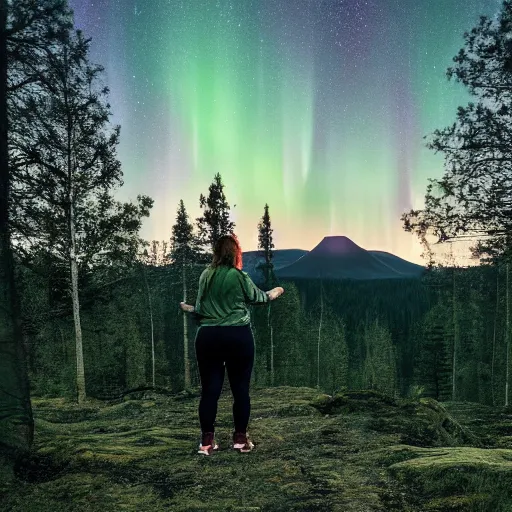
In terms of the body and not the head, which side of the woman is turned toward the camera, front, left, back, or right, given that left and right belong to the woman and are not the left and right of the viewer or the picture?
back

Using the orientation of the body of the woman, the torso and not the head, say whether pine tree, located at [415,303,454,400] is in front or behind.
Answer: in front

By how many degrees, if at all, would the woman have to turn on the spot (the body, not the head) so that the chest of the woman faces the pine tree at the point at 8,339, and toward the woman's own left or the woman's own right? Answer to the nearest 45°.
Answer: approximately 90° to the woman's own left

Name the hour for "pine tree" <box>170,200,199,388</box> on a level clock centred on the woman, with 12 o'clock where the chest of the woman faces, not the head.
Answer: The pine tree is roughly at 12 o'clock from the woman.

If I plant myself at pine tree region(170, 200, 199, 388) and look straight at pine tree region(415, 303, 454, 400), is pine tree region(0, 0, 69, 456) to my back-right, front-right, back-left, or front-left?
back-right

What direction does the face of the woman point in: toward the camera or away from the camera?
away from the camera

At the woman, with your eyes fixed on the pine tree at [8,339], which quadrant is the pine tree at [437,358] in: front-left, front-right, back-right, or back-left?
back-right
